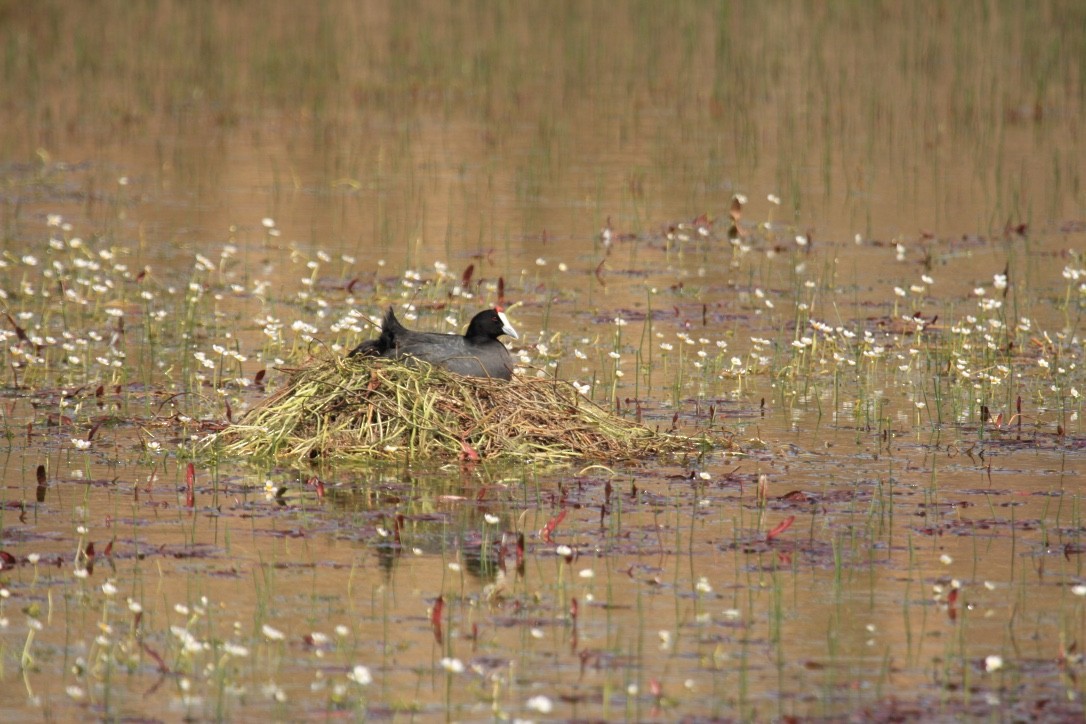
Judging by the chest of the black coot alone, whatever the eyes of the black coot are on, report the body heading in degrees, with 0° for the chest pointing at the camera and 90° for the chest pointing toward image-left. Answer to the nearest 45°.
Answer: approximately 270°

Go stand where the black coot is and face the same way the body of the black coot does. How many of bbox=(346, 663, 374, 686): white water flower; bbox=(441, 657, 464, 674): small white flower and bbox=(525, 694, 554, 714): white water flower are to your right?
3

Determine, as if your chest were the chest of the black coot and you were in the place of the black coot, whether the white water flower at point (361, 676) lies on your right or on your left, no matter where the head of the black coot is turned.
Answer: on your right

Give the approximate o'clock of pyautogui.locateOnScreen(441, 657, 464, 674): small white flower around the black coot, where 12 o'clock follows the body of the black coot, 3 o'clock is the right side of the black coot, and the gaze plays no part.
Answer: The small white flower is roughly at 3 o'clock from the black coot.

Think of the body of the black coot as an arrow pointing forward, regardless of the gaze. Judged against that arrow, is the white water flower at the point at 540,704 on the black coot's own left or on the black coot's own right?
on the black coot's own right
